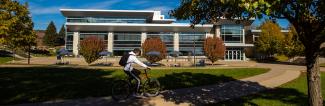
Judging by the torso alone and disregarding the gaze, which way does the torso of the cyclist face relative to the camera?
to the viewer's right

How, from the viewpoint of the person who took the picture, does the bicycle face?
facing away from the viewer and to the right of the viewer

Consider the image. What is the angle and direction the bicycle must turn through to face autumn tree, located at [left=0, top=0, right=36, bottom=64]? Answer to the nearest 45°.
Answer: approximately 90° to its left

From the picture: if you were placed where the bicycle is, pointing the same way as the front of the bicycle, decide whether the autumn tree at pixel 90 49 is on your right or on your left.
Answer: on your left

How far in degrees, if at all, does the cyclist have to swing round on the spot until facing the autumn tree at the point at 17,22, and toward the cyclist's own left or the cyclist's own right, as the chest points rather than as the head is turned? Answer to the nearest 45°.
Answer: approximately 135° to the cyclist's own left

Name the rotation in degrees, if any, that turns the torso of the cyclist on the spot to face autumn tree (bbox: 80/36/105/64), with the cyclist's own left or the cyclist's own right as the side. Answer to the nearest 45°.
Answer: approximately 90° to the cyclist's own left
